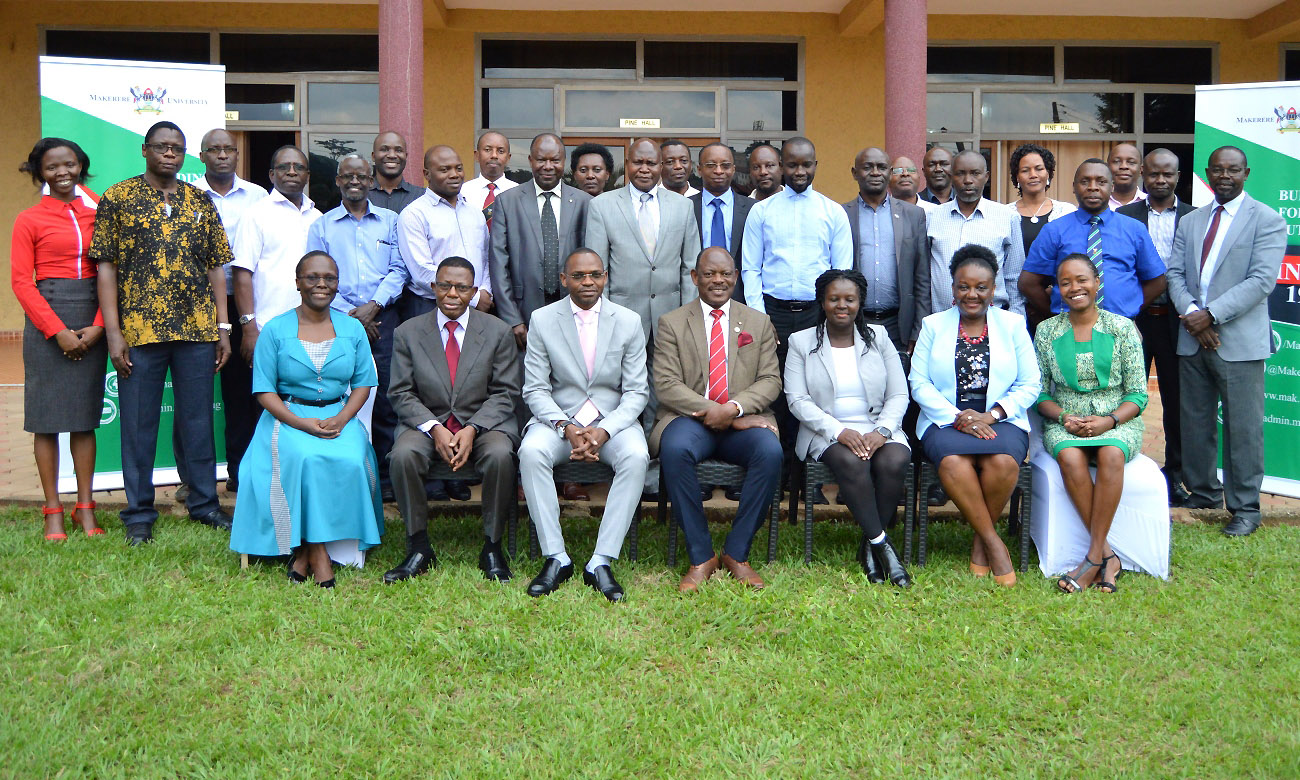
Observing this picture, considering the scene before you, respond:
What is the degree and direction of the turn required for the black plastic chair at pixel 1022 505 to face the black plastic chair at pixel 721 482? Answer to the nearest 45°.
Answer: approximately 90° to its right

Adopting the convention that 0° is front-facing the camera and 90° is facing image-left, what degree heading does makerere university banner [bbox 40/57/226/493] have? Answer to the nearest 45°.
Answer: approximately 0°

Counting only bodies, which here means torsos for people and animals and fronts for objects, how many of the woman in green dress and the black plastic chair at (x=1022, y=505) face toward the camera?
2

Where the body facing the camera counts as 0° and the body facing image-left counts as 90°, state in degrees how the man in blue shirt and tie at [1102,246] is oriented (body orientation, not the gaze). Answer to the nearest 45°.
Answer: approximately 0°

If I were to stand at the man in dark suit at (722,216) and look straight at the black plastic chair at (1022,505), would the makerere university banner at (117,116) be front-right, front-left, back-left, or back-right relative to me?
back-right
